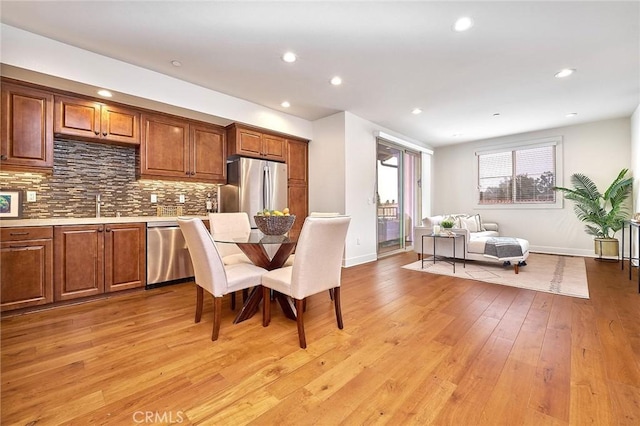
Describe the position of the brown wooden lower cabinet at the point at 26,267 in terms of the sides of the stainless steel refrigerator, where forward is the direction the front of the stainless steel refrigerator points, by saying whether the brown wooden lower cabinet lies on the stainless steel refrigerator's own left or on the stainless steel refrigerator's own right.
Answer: on the stainless steel refrigerator's own right

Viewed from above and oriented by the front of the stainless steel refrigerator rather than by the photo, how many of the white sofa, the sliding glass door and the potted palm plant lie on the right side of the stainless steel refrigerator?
0

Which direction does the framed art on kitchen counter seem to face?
toward the camera

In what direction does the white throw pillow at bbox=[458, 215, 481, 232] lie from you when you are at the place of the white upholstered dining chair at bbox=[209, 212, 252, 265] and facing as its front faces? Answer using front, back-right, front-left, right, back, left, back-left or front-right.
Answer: front-left

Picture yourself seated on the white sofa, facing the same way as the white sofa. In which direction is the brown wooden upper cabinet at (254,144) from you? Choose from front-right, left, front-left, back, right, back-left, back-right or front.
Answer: right

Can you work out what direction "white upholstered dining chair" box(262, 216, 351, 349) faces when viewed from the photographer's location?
facing away from the viewer and to the left of the viewer

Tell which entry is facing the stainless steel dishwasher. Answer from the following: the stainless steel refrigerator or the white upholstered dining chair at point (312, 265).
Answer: the white upholstered dining chair

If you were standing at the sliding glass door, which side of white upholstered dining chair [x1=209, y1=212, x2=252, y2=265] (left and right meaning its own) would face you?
left

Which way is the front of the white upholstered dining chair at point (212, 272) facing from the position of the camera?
facing away from the viewer and to the right of the viewer

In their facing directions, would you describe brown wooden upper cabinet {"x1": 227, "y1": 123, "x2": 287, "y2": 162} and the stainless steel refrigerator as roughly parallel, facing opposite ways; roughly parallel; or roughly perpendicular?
roughly parallel

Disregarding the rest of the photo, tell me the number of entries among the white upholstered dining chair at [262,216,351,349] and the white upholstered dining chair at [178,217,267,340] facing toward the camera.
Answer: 0

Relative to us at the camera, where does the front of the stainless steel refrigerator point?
facing the viewer and to the right of the viewer

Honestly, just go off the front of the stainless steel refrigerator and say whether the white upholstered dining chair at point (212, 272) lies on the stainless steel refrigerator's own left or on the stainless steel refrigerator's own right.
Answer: on the stainless steel refrigerator's own right

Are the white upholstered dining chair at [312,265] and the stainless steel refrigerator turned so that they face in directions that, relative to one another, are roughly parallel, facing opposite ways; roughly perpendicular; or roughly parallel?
roughly parallel, facing opposite ways

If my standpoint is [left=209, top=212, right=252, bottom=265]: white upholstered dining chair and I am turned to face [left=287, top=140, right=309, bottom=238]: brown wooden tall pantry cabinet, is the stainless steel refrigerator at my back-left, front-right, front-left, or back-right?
front-left

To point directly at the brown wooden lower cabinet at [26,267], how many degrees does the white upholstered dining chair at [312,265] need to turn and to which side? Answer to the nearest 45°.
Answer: approximately 45° to its left

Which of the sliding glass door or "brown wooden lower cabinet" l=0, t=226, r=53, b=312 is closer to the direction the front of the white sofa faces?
the brown wooden lower cabinet

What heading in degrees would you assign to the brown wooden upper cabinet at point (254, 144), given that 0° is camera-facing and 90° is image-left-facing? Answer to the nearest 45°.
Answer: approximately 315°

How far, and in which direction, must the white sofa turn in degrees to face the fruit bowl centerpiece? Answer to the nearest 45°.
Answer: approximately 90° to its right

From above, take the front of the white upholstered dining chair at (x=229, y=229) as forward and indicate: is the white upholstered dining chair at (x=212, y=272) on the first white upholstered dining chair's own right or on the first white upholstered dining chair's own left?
on the first white upholstered dining chair's own right
